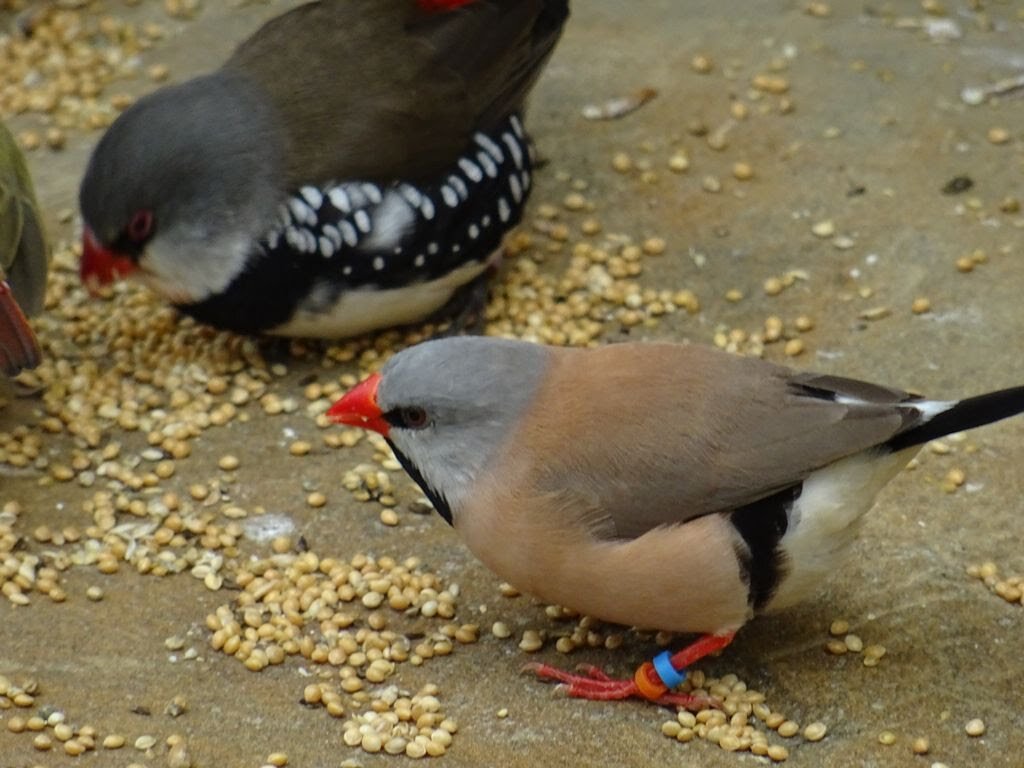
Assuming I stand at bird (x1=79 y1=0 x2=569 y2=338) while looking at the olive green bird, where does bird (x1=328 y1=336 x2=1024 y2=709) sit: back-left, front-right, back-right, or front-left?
back-left

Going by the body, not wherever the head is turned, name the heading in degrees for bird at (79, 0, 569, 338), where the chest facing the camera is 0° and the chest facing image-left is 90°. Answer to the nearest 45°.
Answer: approximately 45°

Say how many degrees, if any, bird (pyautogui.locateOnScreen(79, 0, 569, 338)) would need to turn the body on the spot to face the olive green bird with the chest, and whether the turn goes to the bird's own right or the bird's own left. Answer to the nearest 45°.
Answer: approximately 45° to the bird's own right

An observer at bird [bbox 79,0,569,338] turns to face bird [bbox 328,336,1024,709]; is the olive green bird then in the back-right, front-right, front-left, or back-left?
back-right

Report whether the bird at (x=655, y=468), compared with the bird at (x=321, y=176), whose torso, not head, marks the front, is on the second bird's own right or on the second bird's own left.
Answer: on the second bird's own left

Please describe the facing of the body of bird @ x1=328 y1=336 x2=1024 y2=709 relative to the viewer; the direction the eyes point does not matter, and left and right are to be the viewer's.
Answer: facing to the left of the viewer

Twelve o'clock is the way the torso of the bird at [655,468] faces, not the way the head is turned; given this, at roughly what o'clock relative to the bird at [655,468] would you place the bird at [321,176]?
the bird at [321,176] is roughly at 2 o'clock from the bird at [655,468].
